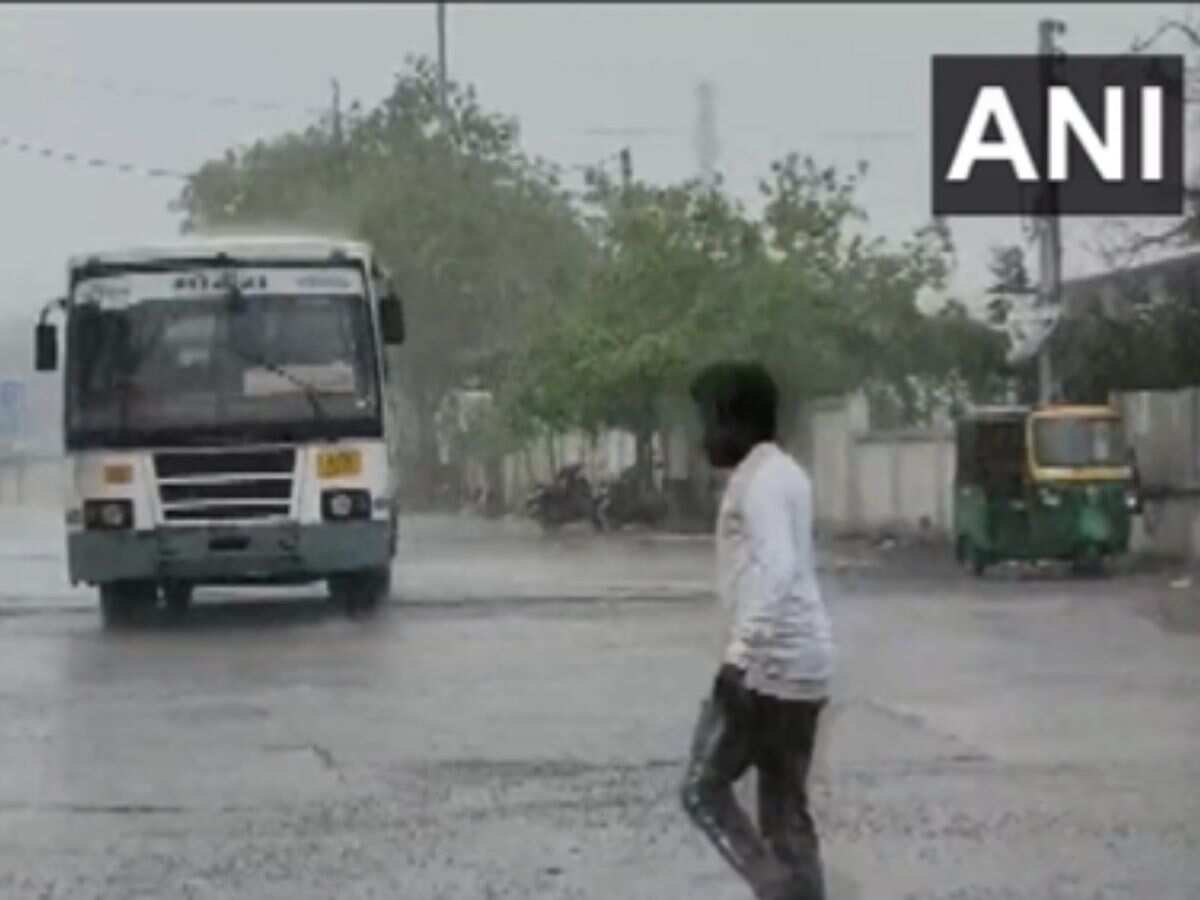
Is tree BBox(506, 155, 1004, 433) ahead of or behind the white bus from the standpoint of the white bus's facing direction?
behind

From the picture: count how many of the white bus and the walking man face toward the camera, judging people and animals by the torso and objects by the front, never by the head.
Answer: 1

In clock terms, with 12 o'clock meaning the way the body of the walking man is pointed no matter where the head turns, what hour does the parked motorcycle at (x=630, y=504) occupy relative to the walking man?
The parked motorcycle is roughly at 3 o'clock from the walking man.

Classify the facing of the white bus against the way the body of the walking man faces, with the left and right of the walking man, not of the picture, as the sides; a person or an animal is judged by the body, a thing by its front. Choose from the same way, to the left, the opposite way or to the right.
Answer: to the left

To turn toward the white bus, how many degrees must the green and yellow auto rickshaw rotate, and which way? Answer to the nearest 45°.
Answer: approximately 90° to its right

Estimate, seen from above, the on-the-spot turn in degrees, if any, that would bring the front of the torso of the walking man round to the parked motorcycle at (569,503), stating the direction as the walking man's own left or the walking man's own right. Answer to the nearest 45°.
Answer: approximately 90° to the walking man's own right

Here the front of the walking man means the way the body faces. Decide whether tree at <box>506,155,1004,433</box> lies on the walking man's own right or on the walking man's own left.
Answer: on the walking man's own right

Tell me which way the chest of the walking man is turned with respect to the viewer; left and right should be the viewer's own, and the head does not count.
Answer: facing to the left of the viewer
